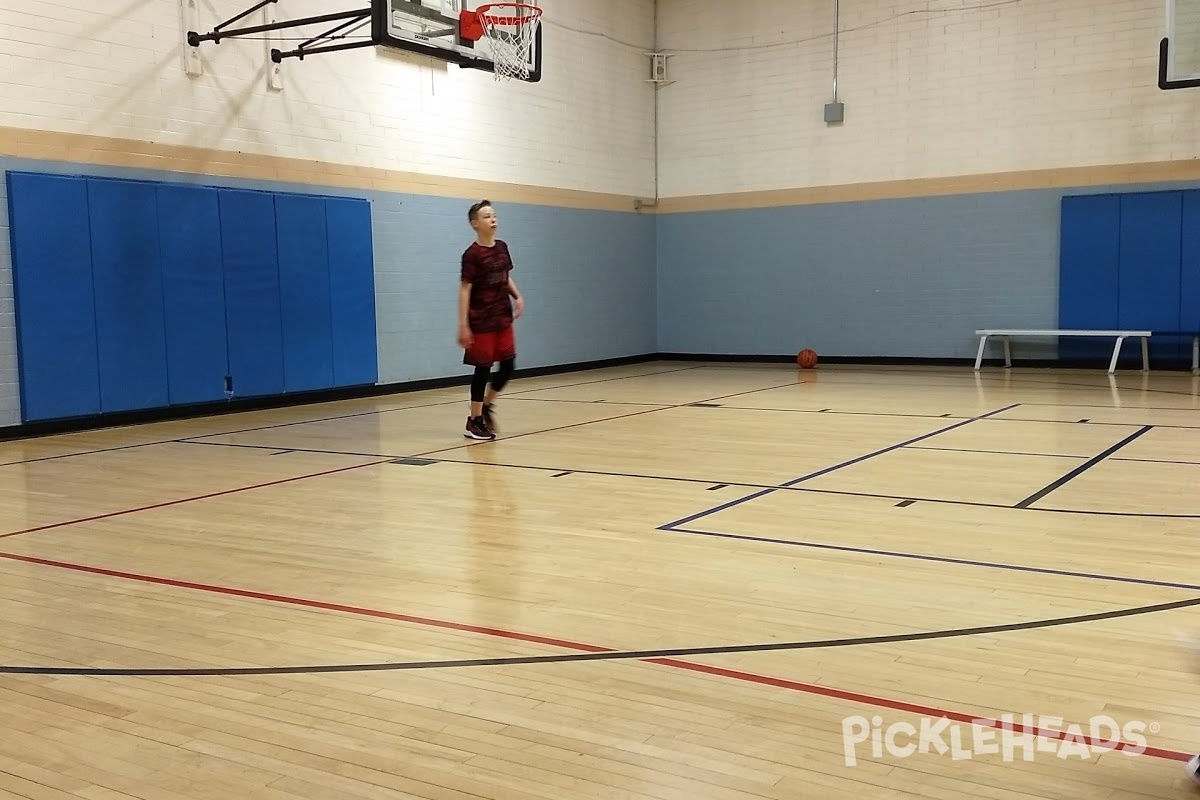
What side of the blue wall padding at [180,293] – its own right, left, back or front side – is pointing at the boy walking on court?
front

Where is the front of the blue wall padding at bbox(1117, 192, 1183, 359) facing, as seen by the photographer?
facing the viewer

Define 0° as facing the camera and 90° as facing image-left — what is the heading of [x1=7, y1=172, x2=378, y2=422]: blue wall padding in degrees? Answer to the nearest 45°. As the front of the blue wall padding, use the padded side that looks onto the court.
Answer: approximately 315°

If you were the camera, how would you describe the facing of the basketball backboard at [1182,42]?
facing the viewer

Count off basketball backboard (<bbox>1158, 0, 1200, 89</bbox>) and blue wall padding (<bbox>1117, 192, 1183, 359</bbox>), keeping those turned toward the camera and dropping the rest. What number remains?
2

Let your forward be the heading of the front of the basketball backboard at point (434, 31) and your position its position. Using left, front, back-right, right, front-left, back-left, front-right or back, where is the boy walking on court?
front-right

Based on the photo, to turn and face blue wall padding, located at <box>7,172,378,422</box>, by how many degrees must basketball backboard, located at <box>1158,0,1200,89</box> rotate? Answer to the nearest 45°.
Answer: approximately 45° to its right

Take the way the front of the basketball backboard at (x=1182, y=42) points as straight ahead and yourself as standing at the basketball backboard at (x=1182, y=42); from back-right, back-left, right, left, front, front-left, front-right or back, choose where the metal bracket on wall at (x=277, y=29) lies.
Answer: front-right

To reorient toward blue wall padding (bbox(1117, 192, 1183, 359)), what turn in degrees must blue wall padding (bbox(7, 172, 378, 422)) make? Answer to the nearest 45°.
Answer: approximately 45° to its left

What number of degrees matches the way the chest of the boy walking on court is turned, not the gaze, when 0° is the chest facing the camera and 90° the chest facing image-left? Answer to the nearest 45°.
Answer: approximately 315°

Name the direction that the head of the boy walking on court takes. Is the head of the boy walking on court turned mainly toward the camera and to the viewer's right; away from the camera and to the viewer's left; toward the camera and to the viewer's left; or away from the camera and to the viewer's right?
toward the camera and to the viewer's right

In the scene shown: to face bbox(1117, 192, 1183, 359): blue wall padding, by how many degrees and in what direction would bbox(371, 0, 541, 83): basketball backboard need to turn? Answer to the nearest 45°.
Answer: approximately 45° to its left

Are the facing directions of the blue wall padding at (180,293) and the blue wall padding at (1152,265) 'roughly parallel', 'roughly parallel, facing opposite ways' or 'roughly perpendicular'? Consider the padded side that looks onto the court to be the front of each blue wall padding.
roughly perpendicular

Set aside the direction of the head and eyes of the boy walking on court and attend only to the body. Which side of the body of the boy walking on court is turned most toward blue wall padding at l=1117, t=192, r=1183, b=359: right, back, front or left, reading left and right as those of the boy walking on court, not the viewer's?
left
